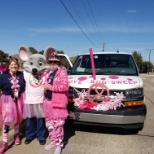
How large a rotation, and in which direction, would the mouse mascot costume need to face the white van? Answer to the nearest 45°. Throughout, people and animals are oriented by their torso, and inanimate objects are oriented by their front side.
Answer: approximately 90° to its left

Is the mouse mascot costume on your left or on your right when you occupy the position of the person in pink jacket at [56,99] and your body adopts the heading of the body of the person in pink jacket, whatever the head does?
on your right

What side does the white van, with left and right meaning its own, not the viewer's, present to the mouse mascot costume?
front

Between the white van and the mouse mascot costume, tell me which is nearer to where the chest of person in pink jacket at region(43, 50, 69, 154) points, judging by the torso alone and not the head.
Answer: the mouse mascot costume

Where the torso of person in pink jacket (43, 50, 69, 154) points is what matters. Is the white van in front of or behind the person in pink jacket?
behind

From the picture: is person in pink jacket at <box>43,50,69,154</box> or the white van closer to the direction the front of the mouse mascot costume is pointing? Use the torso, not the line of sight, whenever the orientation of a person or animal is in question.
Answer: the person in pink jacket

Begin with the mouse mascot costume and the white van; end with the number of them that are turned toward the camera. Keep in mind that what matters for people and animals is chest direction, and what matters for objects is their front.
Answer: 2

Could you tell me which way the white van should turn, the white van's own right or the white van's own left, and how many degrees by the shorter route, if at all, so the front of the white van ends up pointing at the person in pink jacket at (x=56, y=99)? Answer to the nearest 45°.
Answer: approximately 45° to the white van's own right

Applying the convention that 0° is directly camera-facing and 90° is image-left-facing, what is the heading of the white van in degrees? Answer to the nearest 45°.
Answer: approximately 0°

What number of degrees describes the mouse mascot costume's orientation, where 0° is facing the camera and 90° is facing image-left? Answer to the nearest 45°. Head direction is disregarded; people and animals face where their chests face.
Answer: approximately 0°
